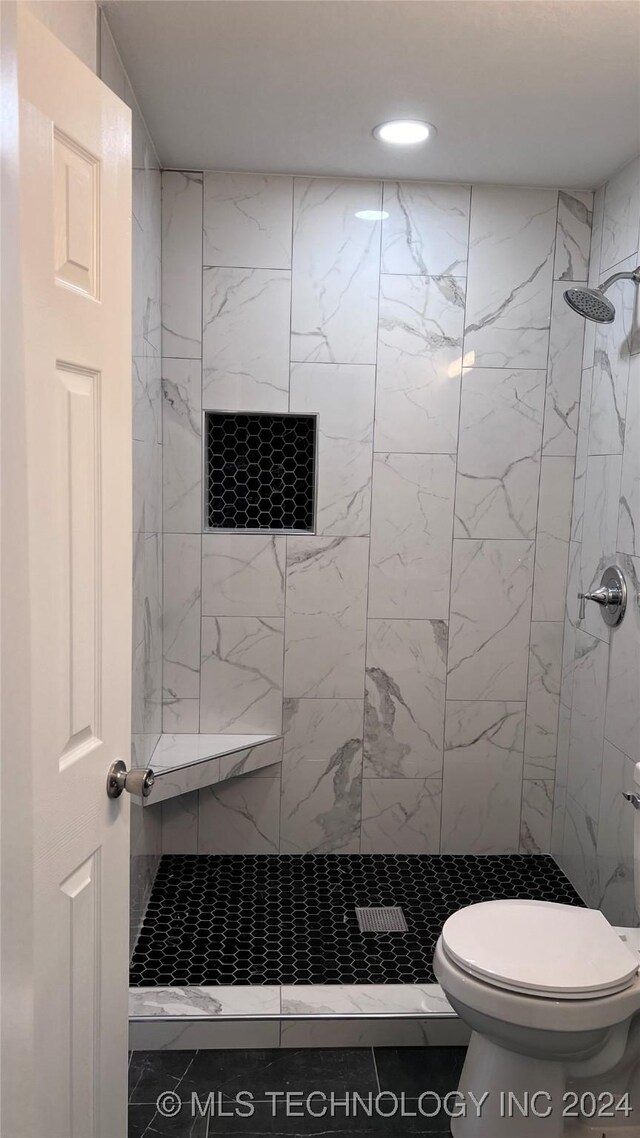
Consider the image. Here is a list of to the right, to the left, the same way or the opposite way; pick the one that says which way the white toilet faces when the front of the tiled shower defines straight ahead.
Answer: to the right

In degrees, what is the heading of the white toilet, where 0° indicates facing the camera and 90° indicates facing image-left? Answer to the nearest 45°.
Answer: approximately 90°

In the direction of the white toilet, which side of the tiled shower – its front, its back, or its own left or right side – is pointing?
front

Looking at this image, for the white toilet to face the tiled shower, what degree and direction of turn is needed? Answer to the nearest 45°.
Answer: approximately 45° to its right

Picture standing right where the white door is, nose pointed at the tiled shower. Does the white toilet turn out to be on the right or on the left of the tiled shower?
right

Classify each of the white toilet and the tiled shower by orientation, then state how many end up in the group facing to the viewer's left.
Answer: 1

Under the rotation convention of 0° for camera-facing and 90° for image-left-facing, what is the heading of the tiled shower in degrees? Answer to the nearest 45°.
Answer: approximately 0°

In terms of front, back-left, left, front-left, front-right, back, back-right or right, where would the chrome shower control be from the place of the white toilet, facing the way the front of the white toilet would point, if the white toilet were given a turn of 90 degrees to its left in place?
back
